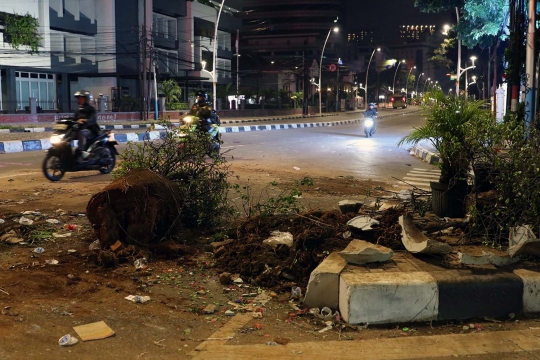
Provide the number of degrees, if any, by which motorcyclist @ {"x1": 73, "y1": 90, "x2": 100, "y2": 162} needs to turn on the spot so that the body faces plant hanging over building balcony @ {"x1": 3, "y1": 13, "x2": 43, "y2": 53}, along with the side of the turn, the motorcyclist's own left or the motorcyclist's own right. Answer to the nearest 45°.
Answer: approximately 135° to the motorcyclist's own right

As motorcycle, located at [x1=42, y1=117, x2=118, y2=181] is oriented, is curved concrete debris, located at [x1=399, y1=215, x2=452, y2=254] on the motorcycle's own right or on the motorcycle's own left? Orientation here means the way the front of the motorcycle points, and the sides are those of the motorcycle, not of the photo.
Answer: on the motorcycle's own left

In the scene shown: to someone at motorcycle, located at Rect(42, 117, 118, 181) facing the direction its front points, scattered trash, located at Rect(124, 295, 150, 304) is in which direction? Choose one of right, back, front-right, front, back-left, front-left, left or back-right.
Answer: front-left

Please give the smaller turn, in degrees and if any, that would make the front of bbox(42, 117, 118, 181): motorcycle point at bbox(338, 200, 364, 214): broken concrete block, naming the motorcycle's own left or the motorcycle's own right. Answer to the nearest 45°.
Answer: approximately 90° to the motorcycle's own left

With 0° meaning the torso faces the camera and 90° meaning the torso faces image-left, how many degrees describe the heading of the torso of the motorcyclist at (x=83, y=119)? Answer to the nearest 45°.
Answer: approximately 45°

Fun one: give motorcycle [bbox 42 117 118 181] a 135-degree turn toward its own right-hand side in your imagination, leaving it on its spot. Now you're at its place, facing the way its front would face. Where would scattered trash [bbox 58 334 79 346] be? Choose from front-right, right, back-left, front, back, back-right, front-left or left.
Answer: back

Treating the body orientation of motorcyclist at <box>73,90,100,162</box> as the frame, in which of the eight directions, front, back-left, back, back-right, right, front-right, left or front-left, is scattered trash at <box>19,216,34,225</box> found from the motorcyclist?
front-left
